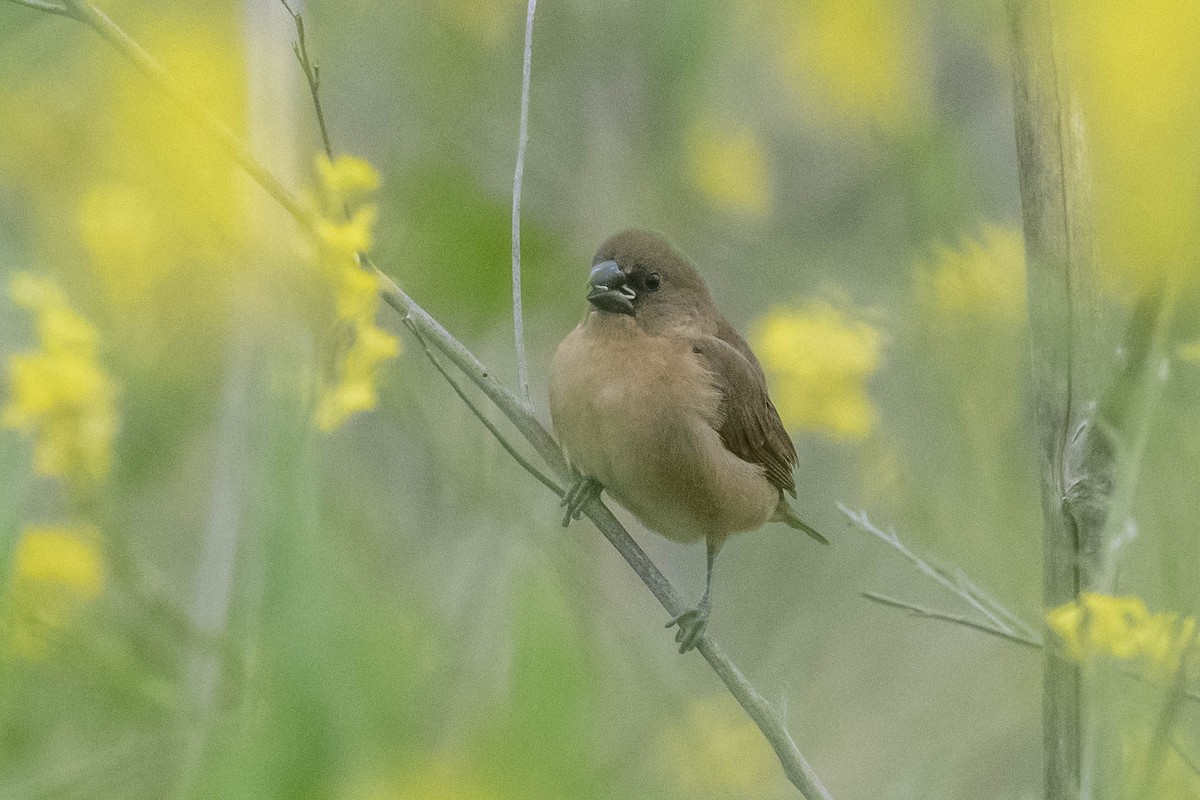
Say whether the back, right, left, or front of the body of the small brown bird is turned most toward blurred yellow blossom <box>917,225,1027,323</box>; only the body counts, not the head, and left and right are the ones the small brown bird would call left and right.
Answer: back

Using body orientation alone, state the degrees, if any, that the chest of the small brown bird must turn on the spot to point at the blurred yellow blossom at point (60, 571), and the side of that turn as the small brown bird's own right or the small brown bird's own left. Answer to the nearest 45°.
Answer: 0° — it already faces it

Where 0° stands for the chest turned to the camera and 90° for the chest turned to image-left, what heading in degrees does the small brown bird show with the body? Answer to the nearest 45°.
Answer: approximately 45°
